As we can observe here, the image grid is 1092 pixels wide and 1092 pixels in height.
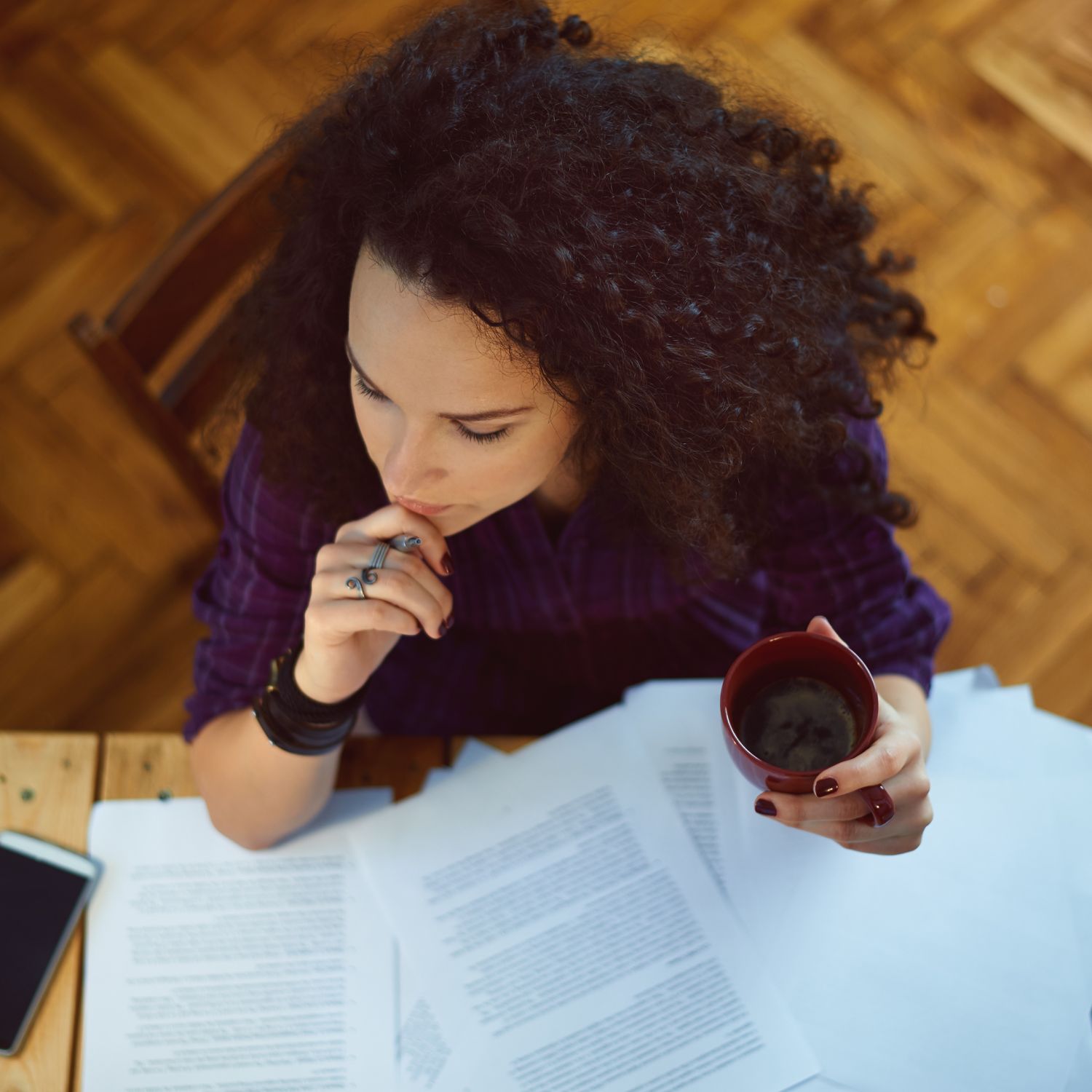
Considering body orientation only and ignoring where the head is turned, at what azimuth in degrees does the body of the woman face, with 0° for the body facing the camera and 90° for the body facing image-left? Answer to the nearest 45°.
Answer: approximately 0°
